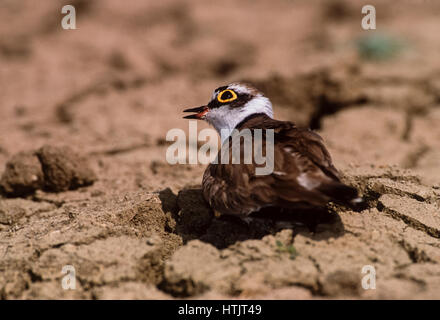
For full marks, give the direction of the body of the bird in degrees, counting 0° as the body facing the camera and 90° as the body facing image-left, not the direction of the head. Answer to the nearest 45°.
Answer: approximately 90°
